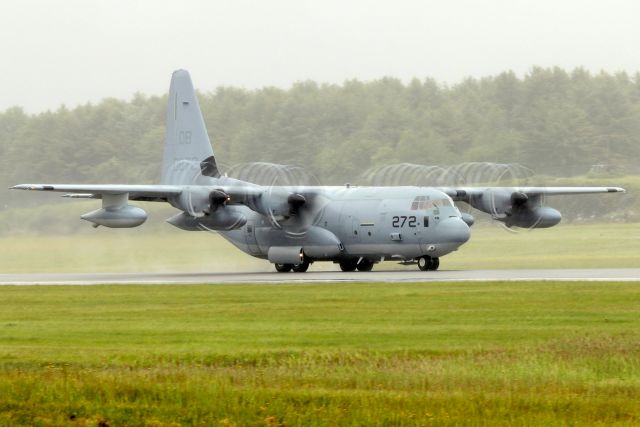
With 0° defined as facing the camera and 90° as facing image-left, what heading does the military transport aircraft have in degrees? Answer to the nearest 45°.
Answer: approximately 315°
